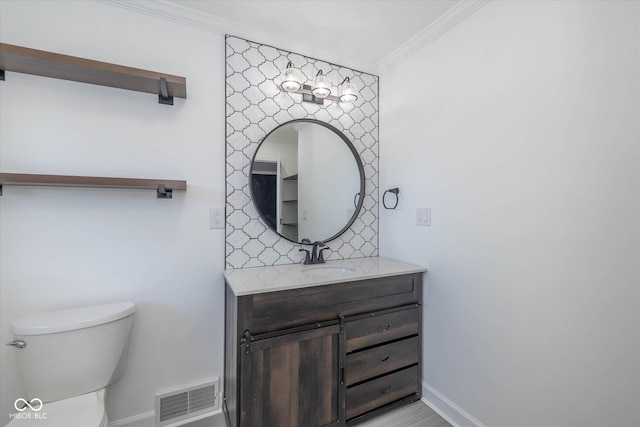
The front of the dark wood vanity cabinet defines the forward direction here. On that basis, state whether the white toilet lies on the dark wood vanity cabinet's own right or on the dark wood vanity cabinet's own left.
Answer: on the dark wood vanity cabinet's own right

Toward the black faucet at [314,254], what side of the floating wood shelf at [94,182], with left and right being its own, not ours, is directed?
left
